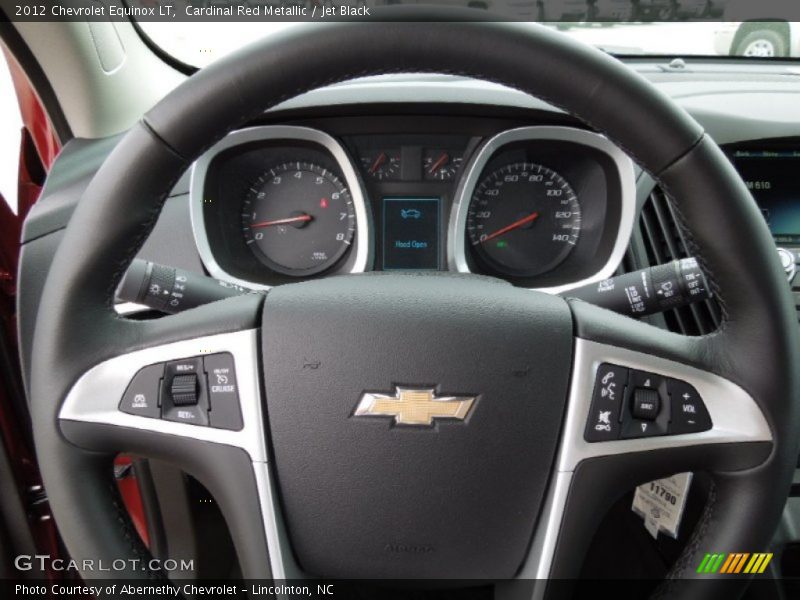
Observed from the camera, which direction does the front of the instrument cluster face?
facing the viewer

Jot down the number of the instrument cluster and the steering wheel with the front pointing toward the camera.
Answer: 2

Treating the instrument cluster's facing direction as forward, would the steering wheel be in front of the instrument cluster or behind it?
in front

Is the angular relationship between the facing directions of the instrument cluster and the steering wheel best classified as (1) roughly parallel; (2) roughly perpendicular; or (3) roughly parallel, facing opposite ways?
roughly parallel

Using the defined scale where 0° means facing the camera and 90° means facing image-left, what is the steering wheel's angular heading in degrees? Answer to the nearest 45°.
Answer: approximately 0°

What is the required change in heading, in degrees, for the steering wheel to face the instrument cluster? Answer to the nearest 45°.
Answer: approximately 180°
